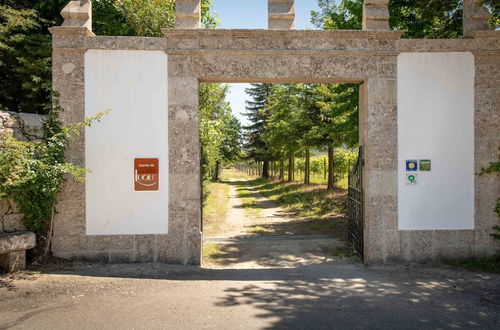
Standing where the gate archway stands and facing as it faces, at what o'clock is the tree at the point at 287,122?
The tree is roughly at 6 o'clock from the gate archway.

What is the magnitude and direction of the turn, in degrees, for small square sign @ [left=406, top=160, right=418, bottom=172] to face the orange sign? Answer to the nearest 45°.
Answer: approximately 45° to its right

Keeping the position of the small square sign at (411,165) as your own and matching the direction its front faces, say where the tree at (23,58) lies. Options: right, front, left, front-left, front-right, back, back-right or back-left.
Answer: right

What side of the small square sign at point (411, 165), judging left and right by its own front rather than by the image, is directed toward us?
front

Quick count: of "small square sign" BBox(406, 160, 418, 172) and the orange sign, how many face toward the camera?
2

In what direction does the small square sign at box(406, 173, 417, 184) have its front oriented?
toward the camera

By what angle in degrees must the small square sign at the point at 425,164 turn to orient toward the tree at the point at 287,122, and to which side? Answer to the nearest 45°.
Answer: approximately 135° to its right

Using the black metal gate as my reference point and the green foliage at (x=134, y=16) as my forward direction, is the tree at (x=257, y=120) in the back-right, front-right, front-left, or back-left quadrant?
front-right

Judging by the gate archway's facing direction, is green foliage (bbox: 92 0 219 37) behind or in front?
behind

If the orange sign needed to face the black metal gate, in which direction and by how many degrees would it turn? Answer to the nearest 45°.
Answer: approximately 90° to its left

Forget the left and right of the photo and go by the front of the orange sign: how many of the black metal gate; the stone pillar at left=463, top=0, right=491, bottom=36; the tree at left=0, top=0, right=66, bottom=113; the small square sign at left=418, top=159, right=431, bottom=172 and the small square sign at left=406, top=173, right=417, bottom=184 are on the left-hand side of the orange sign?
4

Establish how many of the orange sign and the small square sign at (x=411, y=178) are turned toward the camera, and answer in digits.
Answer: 2
